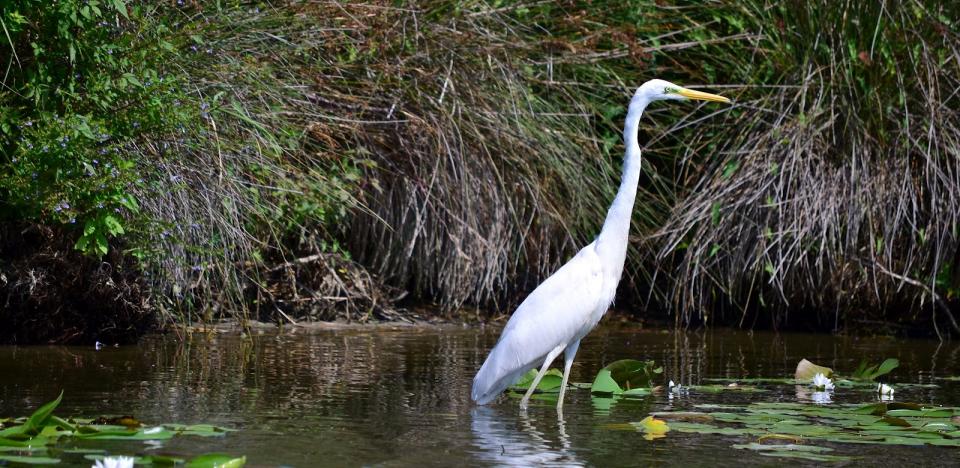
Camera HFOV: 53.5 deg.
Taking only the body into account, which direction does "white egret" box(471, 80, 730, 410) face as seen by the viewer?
to the viewer's right

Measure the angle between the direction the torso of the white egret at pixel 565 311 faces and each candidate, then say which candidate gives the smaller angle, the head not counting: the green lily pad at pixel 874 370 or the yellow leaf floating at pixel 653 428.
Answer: the green lily pad

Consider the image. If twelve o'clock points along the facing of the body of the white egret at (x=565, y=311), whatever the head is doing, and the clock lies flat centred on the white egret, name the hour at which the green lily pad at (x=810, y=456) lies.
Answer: The green lily pad is roughly at 2 o'clock from the white egret.

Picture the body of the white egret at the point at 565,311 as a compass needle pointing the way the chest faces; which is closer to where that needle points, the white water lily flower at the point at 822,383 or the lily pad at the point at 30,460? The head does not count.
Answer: the white water lily flower

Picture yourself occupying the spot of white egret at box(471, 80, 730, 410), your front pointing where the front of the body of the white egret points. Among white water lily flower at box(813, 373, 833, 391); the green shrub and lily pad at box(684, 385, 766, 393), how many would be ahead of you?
2

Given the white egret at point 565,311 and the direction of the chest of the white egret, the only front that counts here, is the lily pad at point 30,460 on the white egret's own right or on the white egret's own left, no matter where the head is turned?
on the white egret's own right

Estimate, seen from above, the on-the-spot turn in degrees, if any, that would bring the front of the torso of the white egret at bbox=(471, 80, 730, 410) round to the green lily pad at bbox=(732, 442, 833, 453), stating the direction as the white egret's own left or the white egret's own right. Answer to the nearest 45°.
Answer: approximately 45° to the white egret's own right

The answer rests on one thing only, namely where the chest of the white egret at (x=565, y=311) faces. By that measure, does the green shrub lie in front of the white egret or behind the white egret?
behind

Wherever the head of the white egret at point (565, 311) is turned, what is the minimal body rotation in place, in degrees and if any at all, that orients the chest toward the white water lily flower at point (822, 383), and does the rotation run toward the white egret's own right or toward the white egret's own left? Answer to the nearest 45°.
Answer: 0° — it already faces it
